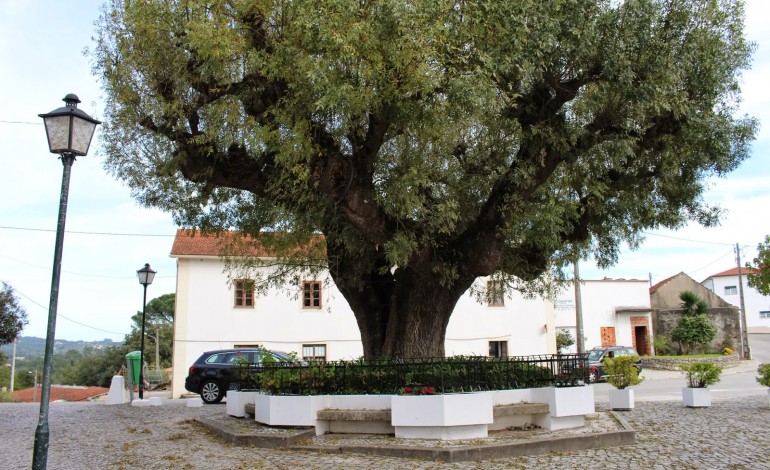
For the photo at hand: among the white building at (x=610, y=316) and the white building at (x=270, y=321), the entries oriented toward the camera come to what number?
2

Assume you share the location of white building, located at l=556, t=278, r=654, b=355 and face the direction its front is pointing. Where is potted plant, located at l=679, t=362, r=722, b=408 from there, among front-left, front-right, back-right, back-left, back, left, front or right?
front

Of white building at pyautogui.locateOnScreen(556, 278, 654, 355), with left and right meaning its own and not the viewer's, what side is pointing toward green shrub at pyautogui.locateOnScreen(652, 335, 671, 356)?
left

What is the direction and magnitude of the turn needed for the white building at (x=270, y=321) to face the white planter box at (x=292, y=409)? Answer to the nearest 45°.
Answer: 0° — it already faces it

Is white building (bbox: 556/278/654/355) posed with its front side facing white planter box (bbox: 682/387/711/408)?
yes

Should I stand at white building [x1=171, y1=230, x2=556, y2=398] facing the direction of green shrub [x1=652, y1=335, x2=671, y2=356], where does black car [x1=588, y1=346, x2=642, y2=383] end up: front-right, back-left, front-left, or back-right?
front-right

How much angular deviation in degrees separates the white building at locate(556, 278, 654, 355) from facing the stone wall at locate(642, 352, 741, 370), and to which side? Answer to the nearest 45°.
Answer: approximately 45° to its left

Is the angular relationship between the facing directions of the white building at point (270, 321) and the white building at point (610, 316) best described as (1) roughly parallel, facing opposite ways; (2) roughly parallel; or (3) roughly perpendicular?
roughly parallel

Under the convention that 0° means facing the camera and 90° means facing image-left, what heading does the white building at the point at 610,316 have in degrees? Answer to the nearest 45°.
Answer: approximately 0°

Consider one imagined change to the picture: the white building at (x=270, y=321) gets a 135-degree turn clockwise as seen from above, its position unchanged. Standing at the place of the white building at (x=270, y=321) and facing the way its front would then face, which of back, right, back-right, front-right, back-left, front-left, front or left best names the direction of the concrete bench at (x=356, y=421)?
back-left

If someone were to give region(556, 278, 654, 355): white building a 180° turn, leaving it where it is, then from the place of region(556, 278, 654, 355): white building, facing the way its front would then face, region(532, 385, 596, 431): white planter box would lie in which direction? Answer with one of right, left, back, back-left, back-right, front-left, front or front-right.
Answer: back

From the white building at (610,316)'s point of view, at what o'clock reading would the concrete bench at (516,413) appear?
The concrete bench is roughly at 12 o'clock from the white building.

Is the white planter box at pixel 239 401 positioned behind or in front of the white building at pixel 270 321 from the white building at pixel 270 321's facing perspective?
in front

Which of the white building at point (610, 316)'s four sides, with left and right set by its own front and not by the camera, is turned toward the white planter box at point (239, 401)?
front

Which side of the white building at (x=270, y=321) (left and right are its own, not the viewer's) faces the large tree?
front

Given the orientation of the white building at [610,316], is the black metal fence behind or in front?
in front

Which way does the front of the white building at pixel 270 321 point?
toward the camera
